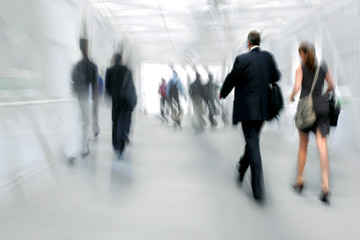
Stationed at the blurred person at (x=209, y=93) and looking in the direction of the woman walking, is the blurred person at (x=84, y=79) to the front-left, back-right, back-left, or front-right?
front-right

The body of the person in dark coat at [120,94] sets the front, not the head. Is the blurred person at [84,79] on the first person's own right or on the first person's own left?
on the first person's own left

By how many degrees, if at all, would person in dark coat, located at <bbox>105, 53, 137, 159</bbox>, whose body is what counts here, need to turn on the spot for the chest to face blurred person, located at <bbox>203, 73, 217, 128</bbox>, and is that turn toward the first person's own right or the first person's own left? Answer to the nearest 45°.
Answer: approximately 45° to the first person's own right

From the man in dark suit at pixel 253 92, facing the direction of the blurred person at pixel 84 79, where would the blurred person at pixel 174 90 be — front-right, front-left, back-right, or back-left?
front-right

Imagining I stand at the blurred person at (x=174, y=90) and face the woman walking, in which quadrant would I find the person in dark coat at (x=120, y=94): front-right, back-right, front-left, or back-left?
front-right

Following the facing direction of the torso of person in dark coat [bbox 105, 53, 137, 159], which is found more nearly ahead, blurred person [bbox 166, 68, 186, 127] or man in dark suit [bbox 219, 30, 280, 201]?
the blurred person

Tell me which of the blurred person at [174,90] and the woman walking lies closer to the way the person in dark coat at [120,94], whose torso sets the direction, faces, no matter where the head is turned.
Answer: the blurred person

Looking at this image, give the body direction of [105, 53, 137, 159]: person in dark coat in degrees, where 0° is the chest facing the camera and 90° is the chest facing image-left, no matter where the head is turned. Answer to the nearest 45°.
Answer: approximately 180°

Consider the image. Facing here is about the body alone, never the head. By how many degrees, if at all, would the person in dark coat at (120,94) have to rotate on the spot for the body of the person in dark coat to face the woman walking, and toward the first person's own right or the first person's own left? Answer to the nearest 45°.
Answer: approximately 135° to the first person's own right

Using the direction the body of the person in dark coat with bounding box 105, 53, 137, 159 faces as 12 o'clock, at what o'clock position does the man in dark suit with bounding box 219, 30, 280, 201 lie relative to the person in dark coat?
The man in dark suit is roughly at 5 o'clock from the person in dark coat.

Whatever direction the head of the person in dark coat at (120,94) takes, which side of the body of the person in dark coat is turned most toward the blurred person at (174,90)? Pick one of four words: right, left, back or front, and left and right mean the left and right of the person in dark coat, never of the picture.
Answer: front

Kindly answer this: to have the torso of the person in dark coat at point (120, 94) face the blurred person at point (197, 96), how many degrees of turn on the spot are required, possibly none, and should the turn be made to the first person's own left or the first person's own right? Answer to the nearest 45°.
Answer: approximately 45° to the first person's own right
